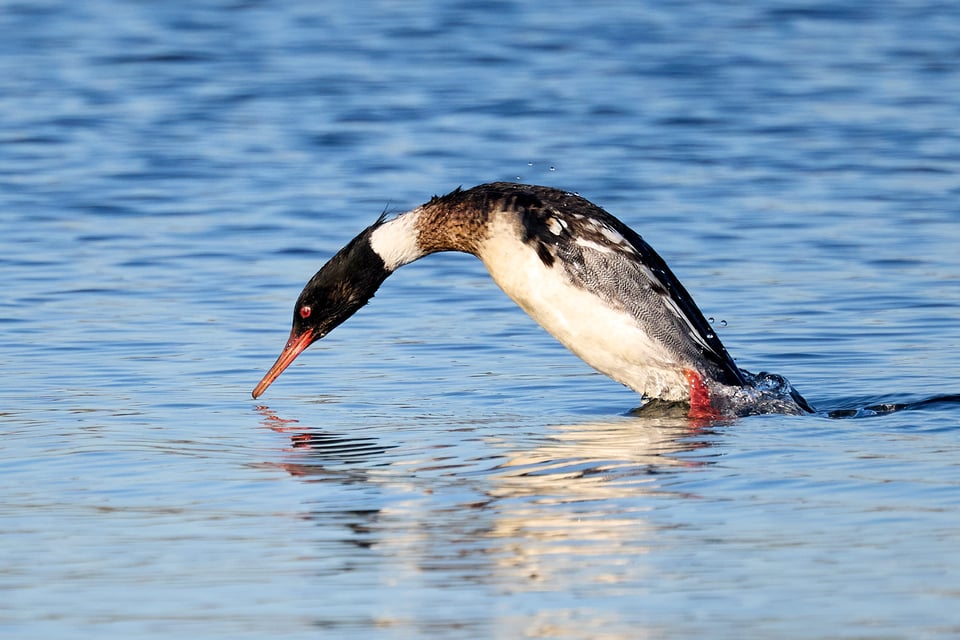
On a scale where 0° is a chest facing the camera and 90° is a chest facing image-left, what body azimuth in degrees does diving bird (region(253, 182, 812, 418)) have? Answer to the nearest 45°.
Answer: approximately 90°
